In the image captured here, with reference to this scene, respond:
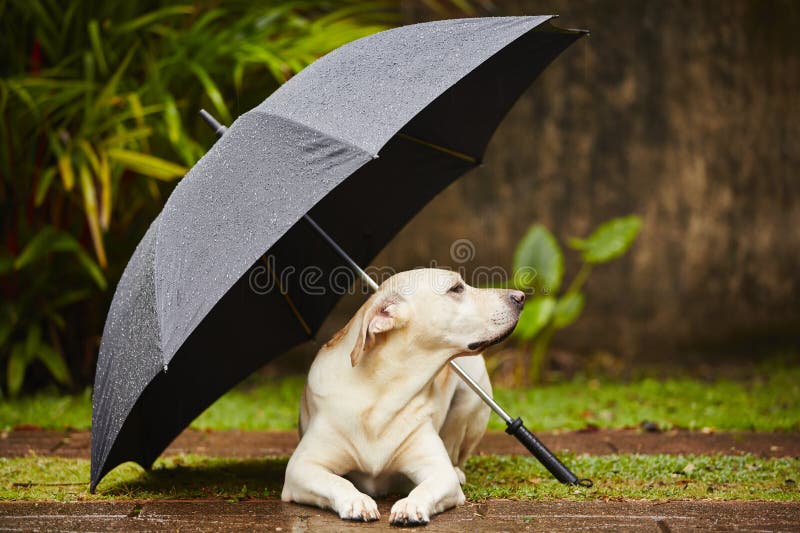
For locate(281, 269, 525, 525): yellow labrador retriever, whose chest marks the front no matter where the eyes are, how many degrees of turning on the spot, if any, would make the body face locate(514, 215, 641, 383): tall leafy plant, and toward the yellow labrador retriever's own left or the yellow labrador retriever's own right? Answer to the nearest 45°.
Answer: approximately 180°

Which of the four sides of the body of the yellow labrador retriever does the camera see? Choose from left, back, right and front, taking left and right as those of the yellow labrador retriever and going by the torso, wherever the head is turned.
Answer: front
